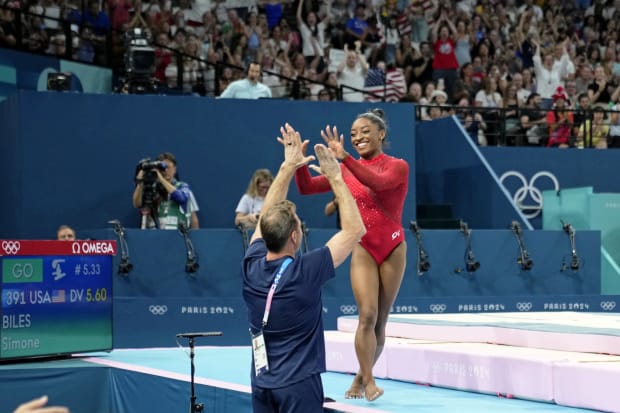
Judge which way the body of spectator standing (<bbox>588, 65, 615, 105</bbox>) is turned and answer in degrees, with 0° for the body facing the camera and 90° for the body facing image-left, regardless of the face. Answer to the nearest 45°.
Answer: approximately 0°

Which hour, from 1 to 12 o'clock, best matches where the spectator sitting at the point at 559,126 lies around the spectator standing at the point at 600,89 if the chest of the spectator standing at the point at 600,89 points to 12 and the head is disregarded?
the spectator sitting at the point at 559,126 is roughly at 1 o'clock from the spectator standing at the point at 600,89.

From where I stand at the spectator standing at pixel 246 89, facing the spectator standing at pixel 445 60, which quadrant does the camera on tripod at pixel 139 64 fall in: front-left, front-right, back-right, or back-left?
back-left

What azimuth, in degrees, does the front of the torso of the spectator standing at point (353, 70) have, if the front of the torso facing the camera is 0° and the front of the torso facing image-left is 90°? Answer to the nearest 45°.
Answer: approximately 0°

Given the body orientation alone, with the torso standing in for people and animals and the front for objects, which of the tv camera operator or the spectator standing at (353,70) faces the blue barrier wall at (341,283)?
the spectator standing
